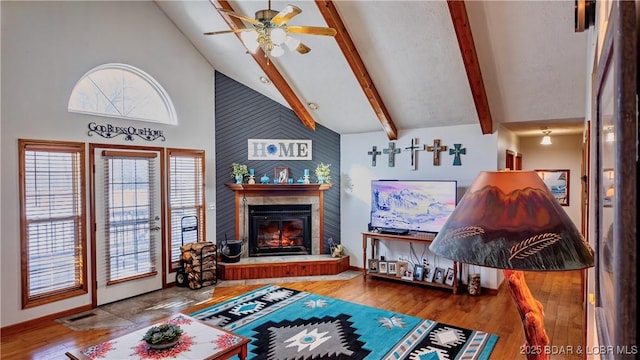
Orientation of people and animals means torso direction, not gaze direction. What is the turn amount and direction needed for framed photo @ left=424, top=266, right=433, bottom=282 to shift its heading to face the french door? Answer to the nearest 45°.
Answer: approximately 45° to its right

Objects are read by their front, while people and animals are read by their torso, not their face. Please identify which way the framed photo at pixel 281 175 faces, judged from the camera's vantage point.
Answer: facing the viewer

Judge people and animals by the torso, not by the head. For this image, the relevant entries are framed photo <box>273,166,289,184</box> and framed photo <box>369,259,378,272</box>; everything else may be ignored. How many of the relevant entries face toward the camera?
2

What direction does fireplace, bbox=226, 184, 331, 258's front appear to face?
toward the camera

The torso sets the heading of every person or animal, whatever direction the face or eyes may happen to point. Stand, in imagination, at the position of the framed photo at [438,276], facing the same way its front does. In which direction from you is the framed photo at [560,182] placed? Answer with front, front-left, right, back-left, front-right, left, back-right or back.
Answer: back

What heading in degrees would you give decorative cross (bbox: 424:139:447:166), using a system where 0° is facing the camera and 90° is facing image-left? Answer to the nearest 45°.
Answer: approximately 0°

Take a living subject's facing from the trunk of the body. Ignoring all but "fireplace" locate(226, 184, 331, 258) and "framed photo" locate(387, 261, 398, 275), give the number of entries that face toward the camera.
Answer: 2

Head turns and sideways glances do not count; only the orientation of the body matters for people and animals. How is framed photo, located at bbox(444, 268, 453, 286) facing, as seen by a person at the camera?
facing the viewer and to the left of the viewer

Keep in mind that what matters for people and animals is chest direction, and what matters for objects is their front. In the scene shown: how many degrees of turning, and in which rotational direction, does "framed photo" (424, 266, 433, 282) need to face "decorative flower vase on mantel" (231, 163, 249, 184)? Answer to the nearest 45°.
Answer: approximately 90° to its right

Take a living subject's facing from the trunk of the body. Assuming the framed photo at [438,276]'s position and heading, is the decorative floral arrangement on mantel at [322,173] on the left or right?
on its right

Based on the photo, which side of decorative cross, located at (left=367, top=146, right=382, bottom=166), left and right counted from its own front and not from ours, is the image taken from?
front

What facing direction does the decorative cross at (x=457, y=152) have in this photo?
toward the camera

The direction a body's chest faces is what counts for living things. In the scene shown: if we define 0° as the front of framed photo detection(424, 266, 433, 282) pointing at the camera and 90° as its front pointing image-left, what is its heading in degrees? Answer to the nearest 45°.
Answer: approximately 0°

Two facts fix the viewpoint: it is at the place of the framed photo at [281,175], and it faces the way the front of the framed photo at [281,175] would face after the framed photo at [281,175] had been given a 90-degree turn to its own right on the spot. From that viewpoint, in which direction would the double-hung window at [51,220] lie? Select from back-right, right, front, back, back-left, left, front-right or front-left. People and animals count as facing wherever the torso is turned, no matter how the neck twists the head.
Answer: front-left
